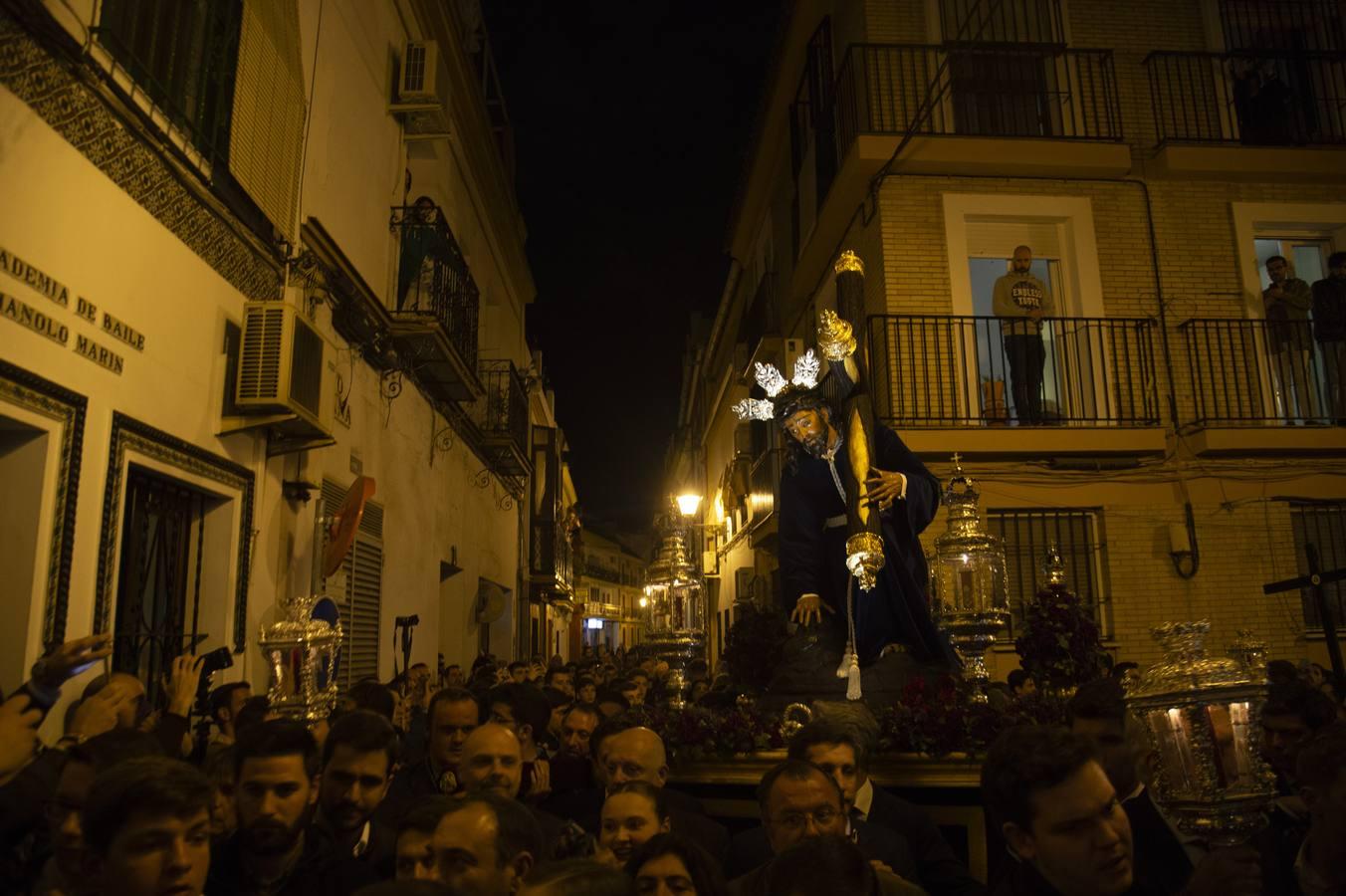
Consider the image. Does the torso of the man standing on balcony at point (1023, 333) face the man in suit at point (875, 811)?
yes

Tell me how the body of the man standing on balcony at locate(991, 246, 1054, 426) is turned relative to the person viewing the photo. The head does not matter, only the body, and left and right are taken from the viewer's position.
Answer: facing the viewer

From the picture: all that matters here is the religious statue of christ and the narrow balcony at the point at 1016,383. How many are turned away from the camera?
0

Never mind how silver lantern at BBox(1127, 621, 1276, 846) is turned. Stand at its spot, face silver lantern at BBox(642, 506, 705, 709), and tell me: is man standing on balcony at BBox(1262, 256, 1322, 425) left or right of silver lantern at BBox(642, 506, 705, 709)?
right

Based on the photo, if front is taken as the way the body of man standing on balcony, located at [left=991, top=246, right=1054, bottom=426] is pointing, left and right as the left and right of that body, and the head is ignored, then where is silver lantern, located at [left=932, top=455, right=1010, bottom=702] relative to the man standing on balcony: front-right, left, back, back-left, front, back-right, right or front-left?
front

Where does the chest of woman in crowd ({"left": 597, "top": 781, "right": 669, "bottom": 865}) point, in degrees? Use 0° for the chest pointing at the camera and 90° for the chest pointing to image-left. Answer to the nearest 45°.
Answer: approximately 45°

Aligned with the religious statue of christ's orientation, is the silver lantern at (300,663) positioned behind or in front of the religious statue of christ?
in front

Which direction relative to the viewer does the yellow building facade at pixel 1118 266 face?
toward the camera

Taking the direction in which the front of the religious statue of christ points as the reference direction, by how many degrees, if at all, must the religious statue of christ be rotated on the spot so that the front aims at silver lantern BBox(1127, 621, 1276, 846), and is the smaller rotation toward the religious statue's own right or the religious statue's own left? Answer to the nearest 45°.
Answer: approximately 45° to the religious statue's own left

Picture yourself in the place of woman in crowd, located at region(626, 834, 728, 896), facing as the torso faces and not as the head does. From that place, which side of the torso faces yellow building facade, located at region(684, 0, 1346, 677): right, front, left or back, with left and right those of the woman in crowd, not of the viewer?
back

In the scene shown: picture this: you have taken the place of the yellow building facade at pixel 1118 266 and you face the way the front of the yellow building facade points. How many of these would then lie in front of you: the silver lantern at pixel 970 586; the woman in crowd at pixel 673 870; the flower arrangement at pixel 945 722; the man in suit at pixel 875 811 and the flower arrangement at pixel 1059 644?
5

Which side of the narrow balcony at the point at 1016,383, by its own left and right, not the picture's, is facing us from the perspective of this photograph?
front

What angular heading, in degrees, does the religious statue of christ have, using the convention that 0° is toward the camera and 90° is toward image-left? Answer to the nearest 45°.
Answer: approximately 45°

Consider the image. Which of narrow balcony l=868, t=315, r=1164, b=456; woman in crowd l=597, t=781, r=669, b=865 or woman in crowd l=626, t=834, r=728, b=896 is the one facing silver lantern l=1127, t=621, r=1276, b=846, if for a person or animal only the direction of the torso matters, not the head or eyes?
the narrow balcony

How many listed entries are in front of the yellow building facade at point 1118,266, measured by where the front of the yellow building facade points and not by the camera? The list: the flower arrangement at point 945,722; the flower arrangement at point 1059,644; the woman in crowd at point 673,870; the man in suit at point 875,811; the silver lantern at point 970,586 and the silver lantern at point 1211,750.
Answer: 6

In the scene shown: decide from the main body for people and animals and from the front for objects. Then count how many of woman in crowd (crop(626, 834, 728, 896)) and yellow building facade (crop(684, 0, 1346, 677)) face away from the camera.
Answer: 0

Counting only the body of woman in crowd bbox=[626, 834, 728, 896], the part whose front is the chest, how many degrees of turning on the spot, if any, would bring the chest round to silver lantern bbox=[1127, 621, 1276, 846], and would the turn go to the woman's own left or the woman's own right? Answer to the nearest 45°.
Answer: approximately 135° to the woman's own left

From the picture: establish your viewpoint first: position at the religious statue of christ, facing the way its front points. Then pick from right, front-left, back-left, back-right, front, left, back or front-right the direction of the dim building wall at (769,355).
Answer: back-right
